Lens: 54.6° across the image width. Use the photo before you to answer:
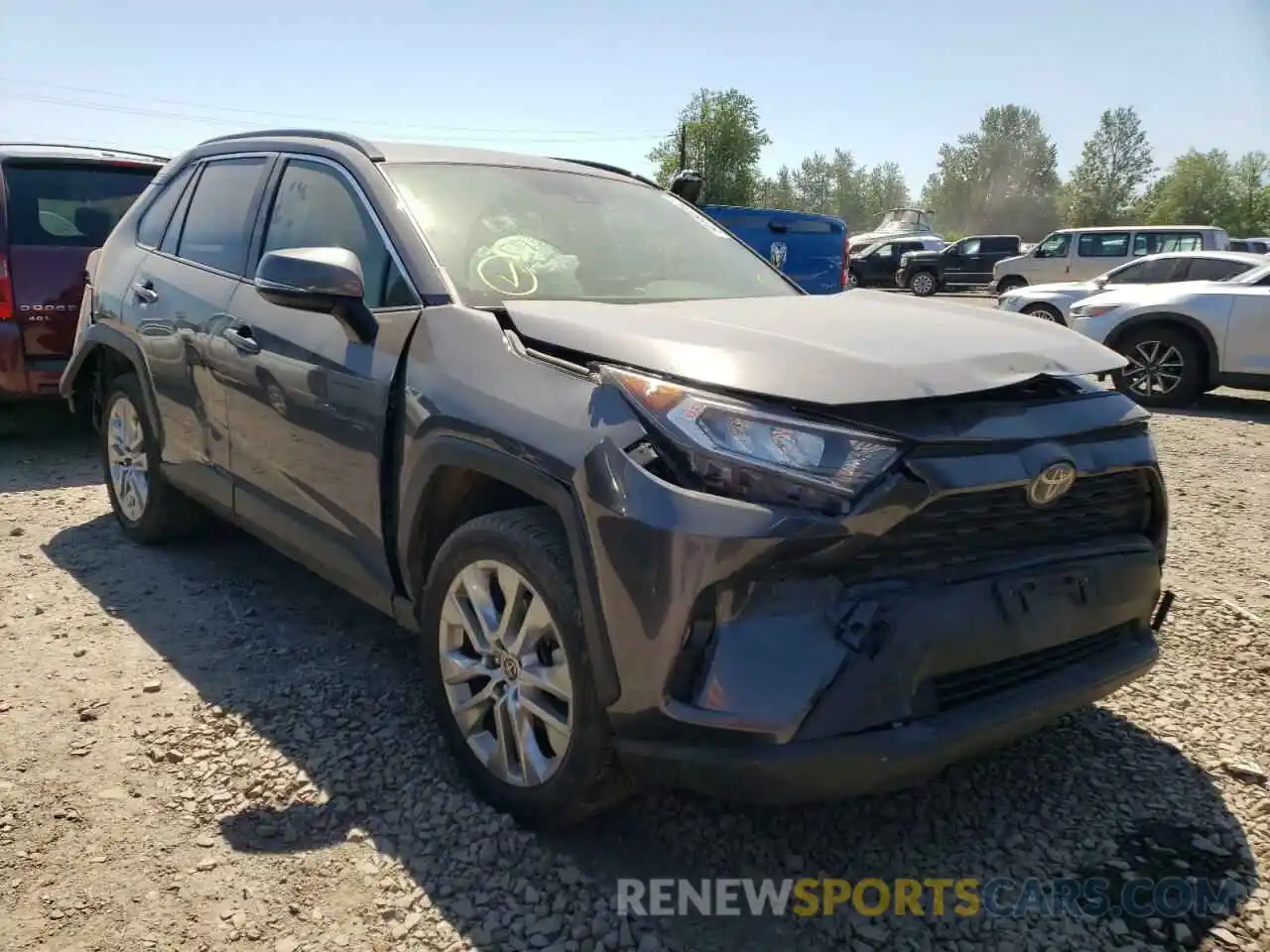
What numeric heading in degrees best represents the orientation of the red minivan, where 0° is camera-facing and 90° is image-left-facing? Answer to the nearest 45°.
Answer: approximately 180°

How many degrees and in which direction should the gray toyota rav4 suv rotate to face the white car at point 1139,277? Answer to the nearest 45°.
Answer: approximately 90° to its left

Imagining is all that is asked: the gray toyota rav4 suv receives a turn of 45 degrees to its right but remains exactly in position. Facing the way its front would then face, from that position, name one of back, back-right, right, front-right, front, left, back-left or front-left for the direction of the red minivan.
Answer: back-right

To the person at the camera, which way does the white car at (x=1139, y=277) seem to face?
facing to the left of the viewer

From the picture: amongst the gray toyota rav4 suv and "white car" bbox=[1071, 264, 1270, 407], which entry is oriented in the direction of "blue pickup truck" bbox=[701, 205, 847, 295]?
the white car

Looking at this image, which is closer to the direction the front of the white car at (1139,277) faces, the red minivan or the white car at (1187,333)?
the red minivan

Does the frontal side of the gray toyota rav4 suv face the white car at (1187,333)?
no

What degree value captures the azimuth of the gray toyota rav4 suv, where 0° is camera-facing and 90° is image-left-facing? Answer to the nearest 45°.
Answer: approximately 315°

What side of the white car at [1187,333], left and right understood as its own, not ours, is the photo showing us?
left

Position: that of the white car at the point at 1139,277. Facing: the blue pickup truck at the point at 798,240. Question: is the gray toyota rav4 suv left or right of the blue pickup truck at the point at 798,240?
left

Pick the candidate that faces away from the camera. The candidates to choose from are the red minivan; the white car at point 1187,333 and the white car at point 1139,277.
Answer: the red minivan

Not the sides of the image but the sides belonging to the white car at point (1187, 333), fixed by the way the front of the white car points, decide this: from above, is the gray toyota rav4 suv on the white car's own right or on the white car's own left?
on the white car's own left

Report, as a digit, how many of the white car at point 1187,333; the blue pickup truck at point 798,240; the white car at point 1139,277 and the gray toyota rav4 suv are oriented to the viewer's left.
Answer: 2

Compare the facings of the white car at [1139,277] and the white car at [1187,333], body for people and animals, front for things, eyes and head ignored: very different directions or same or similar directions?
same or similar directions

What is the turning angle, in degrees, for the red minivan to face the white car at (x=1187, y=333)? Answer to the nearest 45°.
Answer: approximately 90° to its right

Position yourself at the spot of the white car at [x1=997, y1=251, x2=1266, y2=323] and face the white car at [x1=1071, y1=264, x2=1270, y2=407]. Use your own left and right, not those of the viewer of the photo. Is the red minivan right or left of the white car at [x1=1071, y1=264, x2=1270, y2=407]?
right

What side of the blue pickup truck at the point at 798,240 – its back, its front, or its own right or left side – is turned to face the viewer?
back

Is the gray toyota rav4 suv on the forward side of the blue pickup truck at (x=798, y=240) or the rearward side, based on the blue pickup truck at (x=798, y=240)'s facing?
on the rearward side

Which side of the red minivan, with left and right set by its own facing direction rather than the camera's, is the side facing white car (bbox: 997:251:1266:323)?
right
